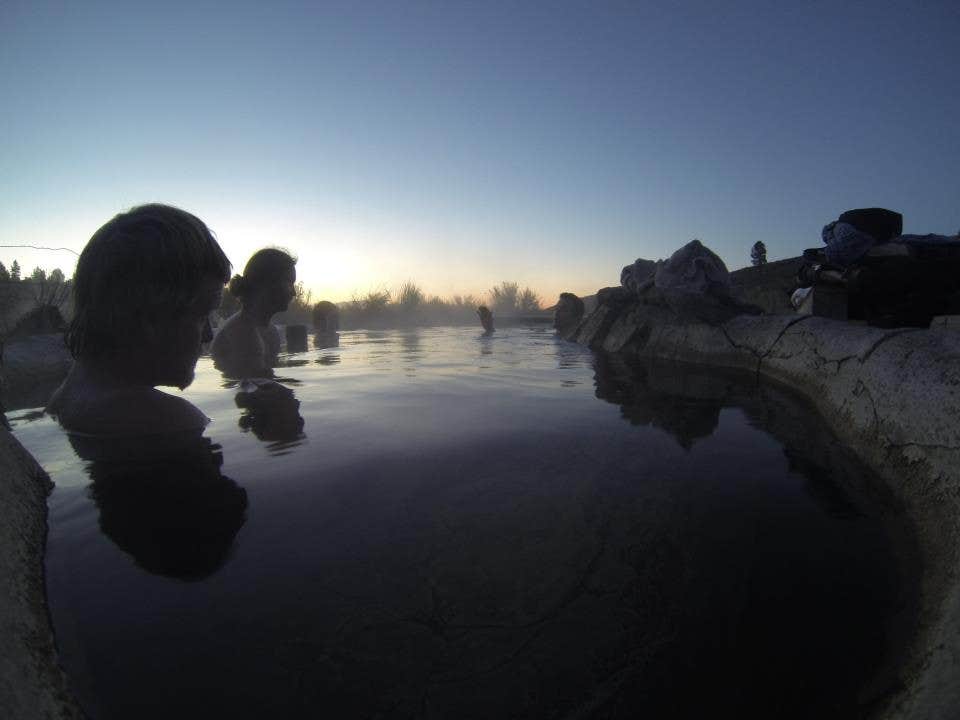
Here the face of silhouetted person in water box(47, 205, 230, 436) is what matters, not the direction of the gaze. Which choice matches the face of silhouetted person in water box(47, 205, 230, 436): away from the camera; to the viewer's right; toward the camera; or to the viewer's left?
to the viewer's right

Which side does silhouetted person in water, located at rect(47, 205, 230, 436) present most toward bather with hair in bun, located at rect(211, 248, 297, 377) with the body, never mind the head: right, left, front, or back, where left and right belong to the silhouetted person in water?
left

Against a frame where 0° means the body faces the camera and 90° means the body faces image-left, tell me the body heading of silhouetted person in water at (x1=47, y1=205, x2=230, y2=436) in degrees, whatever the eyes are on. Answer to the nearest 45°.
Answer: approximately 270°
